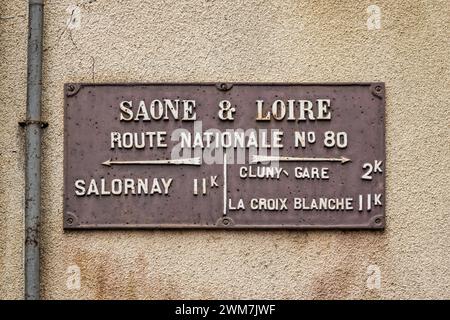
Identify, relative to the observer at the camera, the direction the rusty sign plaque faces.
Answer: facing the viewer

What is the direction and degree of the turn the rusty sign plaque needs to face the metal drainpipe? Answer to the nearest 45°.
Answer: approximately 90° to its right
